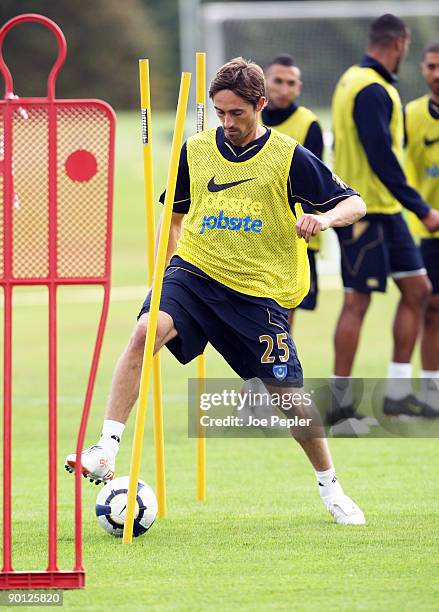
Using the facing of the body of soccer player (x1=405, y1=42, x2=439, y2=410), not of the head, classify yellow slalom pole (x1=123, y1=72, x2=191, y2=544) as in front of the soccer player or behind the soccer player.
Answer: in front

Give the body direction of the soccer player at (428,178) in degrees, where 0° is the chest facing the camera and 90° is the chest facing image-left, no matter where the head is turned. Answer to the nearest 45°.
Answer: approximately 0°

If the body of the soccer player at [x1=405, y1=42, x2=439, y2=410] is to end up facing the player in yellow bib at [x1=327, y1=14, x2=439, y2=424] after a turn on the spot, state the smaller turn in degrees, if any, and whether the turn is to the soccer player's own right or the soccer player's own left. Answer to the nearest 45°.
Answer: approximately 45° to the soccer player's own right

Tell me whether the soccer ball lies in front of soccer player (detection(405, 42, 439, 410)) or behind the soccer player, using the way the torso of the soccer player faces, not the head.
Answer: in front

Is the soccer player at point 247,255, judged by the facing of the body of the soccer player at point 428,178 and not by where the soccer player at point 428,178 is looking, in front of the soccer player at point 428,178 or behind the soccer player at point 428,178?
in front

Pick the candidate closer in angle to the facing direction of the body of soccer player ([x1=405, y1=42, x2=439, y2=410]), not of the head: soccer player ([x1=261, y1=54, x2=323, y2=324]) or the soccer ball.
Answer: the soccer ball
